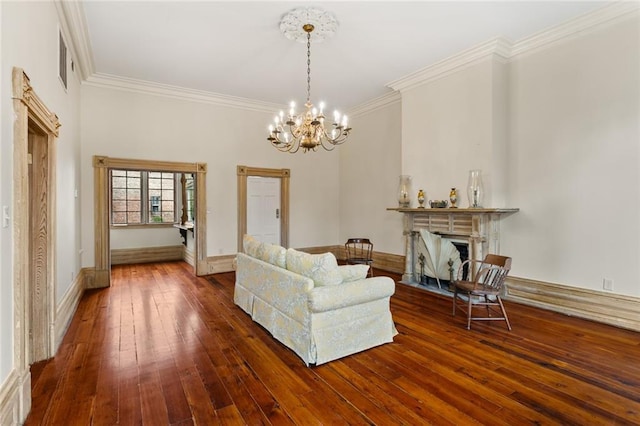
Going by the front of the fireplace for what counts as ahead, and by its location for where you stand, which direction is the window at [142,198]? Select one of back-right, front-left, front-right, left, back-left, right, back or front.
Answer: front-right

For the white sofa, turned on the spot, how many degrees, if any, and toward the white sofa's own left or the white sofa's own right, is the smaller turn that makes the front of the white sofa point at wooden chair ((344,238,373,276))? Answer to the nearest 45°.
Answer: approximately 45° to the white sofa's own left

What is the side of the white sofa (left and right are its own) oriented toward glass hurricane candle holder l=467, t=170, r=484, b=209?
front

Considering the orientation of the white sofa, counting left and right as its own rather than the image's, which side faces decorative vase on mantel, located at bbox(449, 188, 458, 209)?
front

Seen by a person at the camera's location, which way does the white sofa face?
facing away from the viewer and to the right of the viewer

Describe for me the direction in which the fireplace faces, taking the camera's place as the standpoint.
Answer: facing the viewer and to the left of the viewer

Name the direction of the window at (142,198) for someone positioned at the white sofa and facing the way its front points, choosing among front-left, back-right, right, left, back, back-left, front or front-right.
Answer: left

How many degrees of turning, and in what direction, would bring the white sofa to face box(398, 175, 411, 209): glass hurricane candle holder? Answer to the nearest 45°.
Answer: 0° — it already faces it

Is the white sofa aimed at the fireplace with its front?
yes

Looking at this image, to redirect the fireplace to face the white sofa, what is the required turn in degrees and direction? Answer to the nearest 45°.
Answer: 0° — it already faces it
